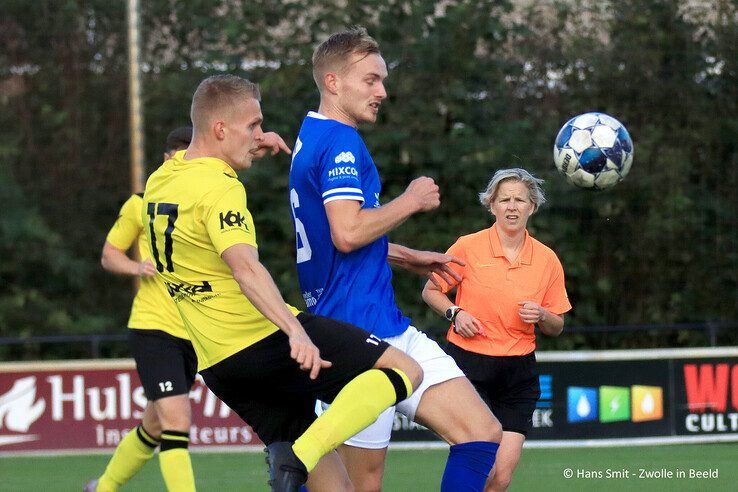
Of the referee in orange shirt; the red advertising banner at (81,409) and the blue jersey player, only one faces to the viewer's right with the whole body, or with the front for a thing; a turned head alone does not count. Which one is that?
the blue jersey player

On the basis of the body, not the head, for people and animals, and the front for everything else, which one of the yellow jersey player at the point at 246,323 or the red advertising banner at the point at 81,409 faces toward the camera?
the red advertising banner

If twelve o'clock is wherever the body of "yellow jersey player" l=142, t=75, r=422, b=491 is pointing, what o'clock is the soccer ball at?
The soccer ball is roughly at 12 o'clock from the yellow jersey player.

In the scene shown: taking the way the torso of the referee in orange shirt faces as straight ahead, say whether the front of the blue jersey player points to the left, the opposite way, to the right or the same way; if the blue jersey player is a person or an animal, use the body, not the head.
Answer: to the left

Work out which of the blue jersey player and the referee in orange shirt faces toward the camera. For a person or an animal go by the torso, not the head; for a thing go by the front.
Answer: the referee in orange shirt

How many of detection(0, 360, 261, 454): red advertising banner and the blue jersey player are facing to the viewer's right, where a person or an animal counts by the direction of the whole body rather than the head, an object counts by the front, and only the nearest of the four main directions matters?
1

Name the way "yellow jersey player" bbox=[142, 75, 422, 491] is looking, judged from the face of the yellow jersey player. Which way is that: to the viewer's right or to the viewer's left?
to the viewer's right

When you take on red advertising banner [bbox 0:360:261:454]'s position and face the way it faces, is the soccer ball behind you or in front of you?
in front

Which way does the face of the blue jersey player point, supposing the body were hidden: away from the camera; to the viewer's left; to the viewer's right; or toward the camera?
to the viewer's right

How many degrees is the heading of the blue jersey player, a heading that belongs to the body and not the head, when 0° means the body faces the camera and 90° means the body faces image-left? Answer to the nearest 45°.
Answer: approximately 270°

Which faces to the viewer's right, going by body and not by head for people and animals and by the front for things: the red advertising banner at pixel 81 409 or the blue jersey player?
the blue jersey player

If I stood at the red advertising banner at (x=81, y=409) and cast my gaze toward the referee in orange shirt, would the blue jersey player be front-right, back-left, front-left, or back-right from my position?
front-right

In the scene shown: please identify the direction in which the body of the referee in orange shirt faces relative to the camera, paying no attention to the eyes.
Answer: toward the camera

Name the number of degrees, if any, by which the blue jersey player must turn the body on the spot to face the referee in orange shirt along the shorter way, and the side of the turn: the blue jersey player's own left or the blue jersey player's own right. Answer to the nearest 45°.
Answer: approximately 45° to the blue jersey player's own left

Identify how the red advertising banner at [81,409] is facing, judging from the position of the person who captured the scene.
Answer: facing the viewer

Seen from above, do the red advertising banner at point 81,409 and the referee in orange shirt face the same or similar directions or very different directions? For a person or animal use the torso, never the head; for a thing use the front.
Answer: same or similar directions
